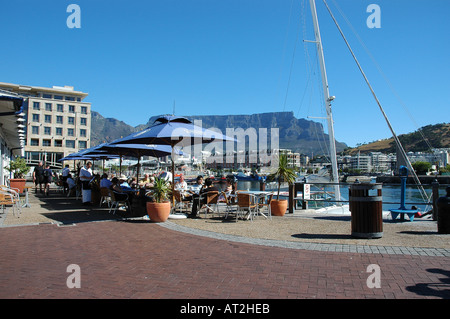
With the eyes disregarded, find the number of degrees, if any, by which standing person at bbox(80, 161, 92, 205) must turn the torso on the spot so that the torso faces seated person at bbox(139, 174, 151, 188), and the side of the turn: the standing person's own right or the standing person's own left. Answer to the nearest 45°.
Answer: approximately 45° to the standing person's own left

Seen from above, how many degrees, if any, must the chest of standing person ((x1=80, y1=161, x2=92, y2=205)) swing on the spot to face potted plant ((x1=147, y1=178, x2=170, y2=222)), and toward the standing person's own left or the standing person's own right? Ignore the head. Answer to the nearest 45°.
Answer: approximately 90° to the standing person's own right

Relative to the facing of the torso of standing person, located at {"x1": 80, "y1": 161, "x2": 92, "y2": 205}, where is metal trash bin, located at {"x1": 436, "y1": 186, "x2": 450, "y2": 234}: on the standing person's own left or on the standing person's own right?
on the standing person's own right

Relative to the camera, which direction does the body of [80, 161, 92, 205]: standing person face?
to the viewer's right
